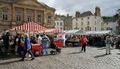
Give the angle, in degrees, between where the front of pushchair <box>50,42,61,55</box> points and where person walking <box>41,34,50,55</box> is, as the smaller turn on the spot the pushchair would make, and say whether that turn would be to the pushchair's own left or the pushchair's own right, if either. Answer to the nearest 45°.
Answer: approximately 135° to the pushchair's own right

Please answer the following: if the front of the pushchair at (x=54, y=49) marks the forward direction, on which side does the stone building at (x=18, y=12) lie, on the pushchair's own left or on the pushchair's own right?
on the pushchair's own left

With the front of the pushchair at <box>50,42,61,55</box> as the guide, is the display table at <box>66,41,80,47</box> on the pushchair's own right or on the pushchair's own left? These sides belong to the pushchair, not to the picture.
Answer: on the pushchair's own left

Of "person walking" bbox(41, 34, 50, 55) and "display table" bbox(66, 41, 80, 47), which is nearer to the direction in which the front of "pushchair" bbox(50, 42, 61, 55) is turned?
the display table

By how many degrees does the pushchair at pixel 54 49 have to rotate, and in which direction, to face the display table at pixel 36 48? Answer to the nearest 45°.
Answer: approximately 135° to its right

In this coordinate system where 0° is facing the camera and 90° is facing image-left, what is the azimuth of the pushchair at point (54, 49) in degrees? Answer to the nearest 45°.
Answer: approximately 270°
